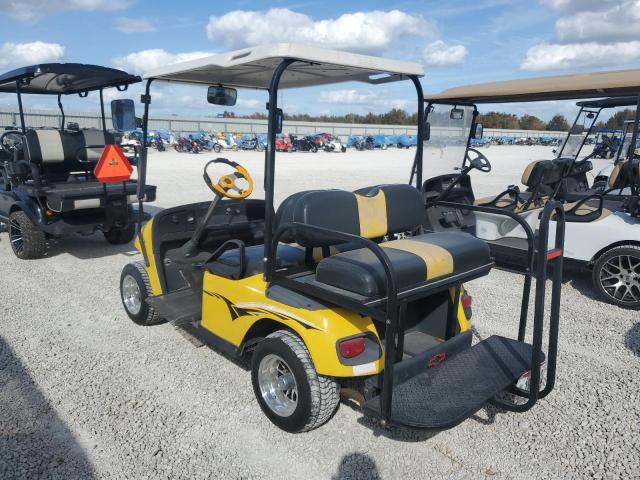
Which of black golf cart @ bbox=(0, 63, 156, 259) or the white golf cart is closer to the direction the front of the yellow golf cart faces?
the black golf cart

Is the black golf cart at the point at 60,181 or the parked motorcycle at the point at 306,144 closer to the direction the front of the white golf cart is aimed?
the parked motorcycle

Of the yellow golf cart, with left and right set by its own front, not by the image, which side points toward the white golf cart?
right

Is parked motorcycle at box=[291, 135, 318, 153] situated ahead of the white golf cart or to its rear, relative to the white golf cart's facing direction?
ahead

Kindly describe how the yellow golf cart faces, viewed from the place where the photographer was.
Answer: facing away from the viewer and to the left of the viewer

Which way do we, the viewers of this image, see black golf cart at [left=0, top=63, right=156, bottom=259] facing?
facing away from the viewer and to the left of the viewer

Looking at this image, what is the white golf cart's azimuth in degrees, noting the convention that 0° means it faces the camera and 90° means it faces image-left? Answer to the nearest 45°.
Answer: approximately 135°
